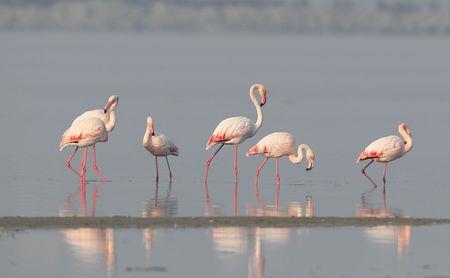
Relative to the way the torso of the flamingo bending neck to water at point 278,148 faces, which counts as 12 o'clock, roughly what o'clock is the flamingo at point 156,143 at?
The flamingo is roughly at 6 o'clock from the flamingo bending neck to water.

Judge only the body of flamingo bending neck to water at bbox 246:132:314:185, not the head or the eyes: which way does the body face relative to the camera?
to the viewer's right
